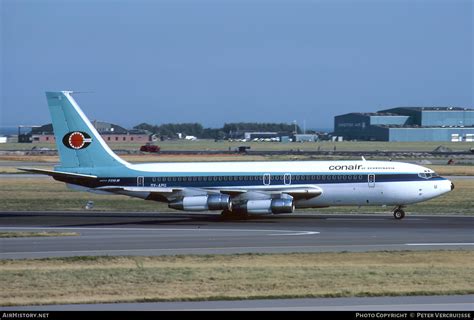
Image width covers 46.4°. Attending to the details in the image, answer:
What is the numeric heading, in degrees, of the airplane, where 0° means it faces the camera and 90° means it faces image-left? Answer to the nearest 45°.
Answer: approximately 270°
